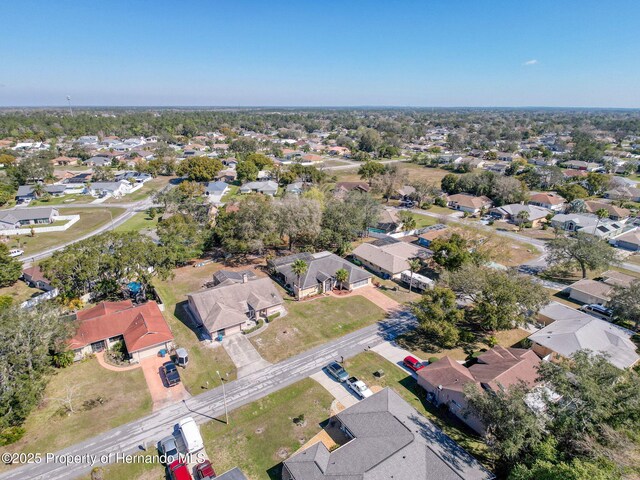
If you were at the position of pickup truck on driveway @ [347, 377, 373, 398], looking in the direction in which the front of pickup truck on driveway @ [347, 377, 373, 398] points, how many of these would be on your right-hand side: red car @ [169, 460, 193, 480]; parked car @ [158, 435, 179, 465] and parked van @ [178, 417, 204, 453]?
3

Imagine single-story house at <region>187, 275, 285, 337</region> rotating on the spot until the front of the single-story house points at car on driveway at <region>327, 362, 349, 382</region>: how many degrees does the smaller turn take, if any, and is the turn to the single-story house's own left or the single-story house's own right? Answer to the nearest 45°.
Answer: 0° — it already faces it

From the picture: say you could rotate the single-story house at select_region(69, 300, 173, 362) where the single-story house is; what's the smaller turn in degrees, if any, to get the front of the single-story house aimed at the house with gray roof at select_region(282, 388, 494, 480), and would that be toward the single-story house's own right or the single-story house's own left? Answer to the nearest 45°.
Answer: approximately 45° to the single-story house's own left

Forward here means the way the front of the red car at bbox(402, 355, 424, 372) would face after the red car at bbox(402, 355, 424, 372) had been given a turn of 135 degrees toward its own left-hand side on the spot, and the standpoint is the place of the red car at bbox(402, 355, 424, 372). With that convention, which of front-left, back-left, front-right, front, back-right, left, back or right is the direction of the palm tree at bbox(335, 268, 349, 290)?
front-left

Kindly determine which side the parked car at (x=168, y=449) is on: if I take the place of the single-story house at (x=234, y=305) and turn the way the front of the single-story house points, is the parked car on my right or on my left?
on my right

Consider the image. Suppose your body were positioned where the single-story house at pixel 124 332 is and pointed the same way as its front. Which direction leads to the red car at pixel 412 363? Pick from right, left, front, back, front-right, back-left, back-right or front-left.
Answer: front-left

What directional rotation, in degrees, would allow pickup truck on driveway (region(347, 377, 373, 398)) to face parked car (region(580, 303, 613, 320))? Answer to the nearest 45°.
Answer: approximately 90° to its left
